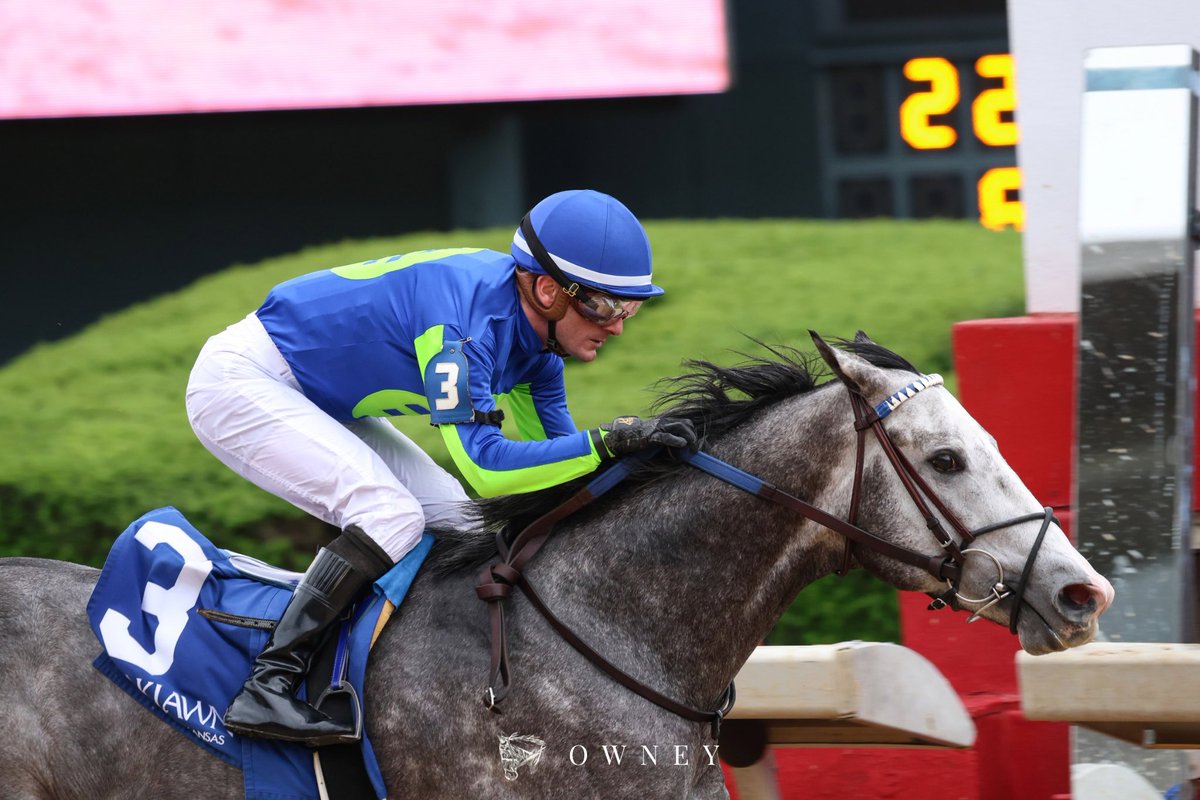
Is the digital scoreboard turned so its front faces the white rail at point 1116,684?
yes

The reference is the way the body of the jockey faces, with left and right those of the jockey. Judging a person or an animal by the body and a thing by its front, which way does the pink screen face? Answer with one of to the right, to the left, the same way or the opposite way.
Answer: to the right

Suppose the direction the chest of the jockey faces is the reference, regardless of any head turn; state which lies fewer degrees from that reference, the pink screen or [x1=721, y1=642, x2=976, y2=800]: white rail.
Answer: the white rail

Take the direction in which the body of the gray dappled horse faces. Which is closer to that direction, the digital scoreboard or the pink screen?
the digital scoreboard

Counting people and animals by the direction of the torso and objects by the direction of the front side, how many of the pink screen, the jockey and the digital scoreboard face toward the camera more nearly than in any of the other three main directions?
2

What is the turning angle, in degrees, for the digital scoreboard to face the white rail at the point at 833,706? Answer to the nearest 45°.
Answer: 0° — it already faces it

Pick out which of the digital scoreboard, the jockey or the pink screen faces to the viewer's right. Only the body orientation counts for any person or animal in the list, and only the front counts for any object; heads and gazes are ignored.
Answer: the jockey

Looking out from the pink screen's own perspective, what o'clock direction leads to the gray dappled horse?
The gray dappled horse is roughly at 12 o'clock from the pink screen.

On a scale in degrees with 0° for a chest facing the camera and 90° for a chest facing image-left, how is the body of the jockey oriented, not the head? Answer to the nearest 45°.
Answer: approximately 270°

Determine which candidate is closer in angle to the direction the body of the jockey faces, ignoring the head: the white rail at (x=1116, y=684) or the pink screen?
the white rail

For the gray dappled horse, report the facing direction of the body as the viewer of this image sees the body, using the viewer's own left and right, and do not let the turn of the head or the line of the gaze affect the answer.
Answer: facing to the right of the viewer

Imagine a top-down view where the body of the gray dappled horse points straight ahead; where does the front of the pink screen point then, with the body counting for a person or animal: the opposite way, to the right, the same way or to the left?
to the right

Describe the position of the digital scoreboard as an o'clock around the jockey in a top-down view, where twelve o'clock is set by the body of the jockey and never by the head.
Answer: The digital scoreboard is roughly at 10 o'clock from the jockey.
